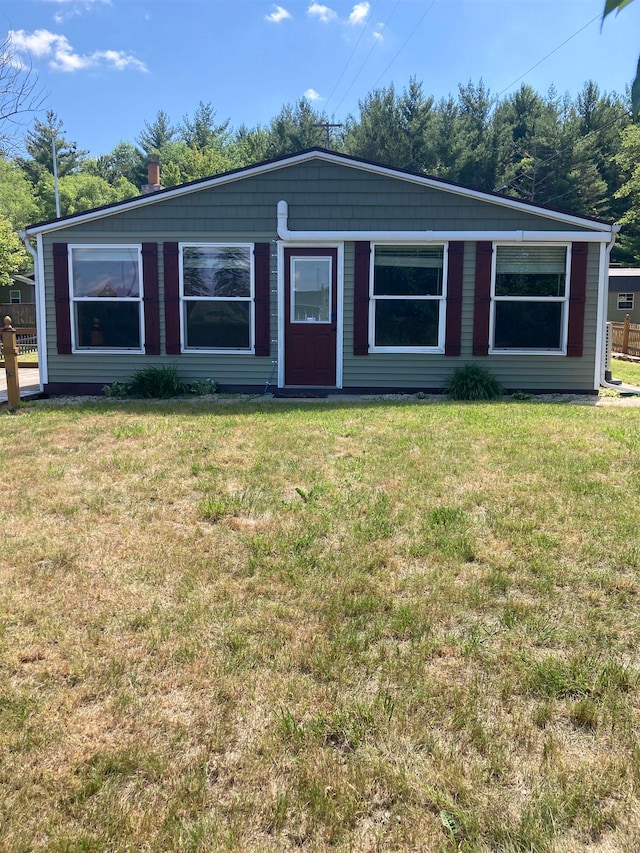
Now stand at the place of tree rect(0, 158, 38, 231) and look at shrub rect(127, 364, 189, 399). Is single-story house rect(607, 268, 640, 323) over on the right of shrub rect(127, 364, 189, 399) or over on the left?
left

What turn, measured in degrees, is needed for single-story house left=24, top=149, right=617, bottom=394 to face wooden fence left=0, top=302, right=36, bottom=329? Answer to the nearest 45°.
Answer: approximately 135° to its right

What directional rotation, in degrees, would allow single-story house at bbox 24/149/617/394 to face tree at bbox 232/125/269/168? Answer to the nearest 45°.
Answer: approximately 180°

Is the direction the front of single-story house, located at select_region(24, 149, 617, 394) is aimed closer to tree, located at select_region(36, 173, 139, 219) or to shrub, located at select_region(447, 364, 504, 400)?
the shrub

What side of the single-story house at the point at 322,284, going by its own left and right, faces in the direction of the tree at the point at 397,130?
back

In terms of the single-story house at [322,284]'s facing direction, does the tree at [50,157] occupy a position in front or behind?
behind

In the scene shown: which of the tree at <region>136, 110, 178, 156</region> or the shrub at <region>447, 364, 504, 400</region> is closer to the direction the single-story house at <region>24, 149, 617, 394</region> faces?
the shrub

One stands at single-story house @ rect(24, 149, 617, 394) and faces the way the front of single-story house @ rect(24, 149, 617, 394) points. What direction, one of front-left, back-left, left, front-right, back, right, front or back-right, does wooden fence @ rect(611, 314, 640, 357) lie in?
back-left

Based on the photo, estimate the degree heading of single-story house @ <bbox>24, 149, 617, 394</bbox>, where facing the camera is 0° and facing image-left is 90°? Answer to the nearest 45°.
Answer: approximately 0°

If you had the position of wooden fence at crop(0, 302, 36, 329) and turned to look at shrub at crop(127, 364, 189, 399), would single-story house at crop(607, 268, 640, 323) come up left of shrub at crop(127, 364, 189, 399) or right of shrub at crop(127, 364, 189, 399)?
left
